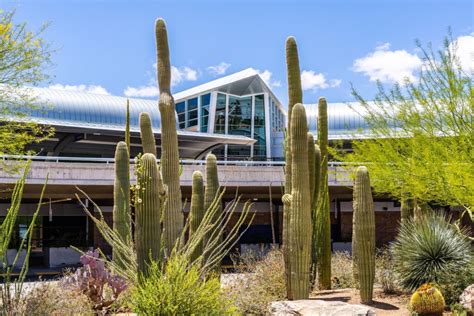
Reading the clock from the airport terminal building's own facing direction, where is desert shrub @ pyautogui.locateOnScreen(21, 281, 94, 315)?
The desert shrub is roughly at 12 o'clock from the airport terminal building.

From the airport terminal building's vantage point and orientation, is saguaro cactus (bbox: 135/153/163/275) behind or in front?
in front

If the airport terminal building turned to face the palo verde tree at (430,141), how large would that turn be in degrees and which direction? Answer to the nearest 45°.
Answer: approximately 45° to its left

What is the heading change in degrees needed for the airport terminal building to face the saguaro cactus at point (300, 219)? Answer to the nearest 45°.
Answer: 0° — it already faces it

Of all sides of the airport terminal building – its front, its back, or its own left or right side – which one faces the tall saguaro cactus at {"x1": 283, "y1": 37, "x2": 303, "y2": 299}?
front

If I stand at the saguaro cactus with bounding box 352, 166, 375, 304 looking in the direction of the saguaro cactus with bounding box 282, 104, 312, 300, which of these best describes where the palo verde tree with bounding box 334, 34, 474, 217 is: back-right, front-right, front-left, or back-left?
back-right

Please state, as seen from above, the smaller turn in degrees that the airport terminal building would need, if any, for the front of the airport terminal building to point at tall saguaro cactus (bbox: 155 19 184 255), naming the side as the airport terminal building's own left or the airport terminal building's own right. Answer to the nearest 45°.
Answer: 0° — it already faces it

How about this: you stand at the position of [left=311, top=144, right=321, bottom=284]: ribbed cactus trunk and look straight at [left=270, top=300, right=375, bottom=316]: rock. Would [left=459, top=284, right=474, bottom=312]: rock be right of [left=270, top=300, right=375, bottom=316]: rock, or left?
left

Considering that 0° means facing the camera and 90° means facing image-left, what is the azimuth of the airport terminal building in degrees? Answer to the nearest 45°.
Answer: approximately 0°

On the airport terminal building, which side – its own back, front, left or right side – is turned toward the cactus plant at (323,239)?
front

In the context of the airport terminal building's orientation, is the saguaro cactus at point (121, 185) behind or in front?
in front
